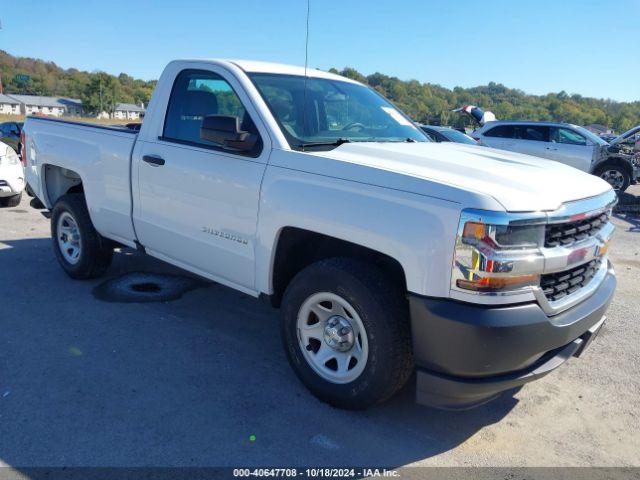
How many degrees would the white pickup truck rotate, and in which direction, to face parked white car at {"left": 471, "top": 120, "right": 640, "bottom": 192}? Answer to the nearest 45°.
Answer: approximately 90° to its left

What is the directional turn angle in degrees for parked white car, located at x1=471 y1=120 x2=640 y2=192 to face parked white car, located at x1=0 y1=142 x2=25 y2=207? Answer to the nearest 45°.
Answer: approximately 135° to its right

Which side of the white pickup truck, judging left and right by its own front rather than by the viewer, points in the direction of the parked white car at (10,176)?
back

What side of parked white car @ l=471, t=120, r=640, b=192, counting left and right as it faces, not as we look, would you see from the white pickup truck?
right

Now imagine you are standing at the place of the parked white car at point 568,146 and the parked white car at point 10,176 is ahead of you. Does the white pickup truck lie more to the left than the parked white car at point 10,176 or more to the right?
left

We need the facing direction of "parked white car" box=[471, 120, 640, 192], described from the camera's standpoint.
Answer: facing to the right of the viewer

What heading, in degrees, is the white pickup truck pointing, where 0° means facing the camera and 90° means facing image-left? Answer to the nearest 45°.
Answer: approximately 315°
